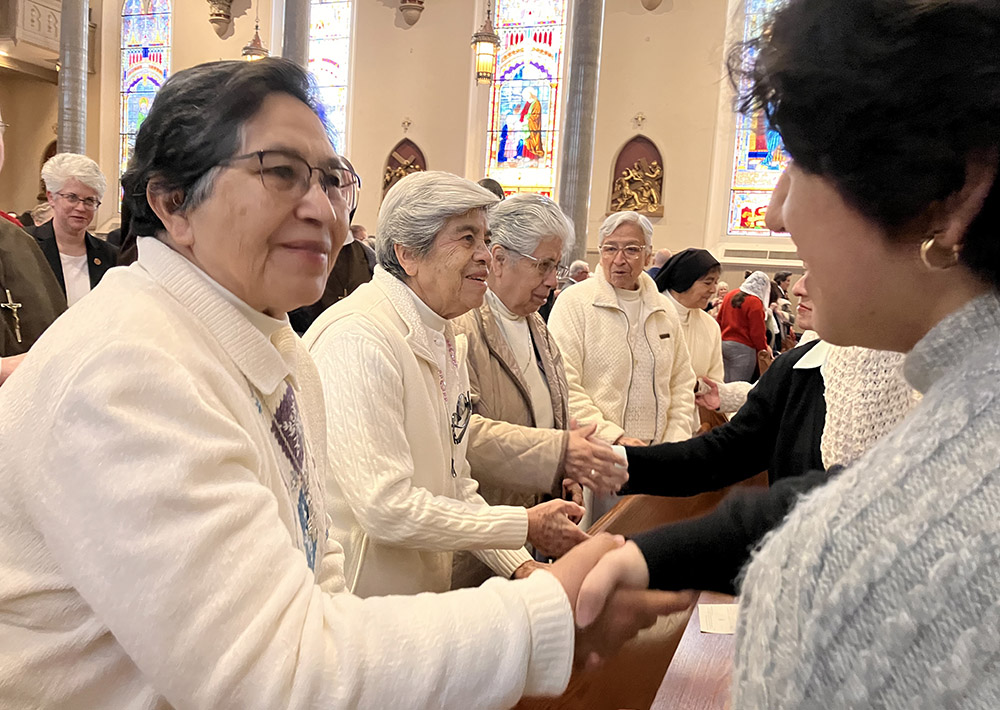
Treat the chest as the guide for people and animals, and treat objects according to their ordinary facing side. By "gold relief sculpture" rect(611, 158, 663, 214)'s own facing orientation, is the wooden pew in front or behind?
in front

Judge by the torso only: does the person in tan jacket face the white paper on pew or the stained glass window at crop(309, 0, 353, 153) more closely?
the white paper on pew

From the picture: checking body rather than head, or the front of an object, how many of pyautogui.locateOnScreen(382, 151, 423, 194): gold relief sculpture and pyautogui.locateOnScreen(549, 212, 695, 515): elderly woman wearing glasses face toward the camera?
2

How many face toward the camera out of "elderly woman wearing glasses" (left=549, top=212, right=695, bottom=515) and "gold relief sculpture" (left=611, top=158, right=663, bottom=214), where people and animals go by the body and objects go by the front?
2

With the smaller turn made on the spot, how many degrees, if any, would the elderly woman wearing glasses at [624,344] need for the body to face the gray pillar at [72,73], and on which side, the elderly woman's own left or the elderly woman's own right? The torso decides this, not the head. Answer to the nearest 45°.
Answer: approximately 135° to the elderly woman's own right

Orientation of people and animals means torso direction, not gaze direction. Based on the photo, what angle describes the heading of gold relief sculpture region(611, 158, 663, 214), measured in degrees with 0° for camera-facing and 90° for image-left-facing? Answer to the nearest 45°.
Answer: approximately 0°

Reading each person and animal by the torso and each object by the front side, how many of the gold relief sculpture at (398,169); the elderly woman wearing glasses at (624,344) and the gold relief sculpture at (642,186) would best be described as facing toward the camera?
3

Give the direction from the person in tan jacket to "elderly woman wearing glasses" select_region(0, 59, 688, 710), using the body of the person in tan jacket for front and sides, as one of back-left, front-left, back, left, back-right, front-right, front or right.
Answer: front-right

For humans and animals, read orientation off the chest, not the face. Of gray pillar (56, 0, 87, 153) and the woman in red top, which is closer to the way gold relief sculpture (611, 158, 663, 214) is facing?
the woman in red top

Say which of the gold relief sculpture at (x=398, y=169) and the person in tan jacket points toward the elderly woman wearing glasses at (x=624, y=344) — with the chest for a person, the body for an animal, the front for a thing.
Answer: the gold relief sculpture

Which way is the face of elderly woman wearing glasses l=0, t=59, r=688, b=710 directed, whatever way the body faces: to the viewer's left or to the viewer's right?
to the viewer's right
